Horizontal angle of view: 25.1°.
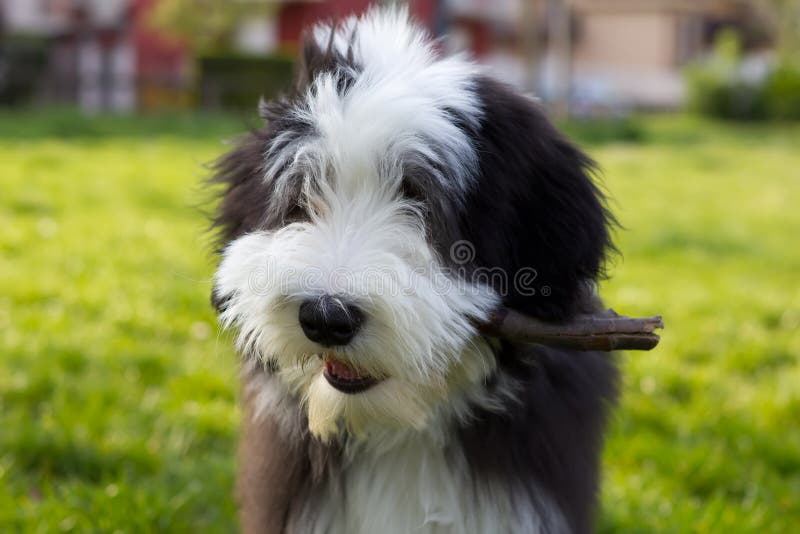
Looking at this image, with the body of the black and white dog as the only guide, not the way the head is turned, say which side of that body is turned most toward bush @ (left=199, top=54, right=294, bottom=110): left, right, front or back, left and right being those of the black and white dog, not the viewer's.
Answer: back

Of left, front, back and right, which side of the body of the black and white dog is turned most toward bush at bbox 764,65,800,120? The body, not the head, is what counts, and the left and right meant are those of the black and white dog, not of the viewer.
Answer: back

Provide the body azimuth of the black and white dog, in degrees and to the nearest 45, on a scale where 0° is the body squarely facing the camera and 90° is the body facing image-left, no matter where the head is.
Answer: approximately 0°

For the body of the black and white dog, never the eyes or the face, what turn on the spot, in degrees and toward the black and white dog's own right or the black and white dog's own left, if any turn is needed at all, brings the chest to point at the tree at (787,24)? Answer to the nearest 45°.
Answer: approximately 180°

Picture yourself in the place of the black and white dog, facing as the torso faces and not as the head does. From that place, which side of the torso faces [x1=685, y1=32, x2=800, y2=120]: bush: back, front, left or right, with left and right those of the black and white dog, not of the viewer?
back
